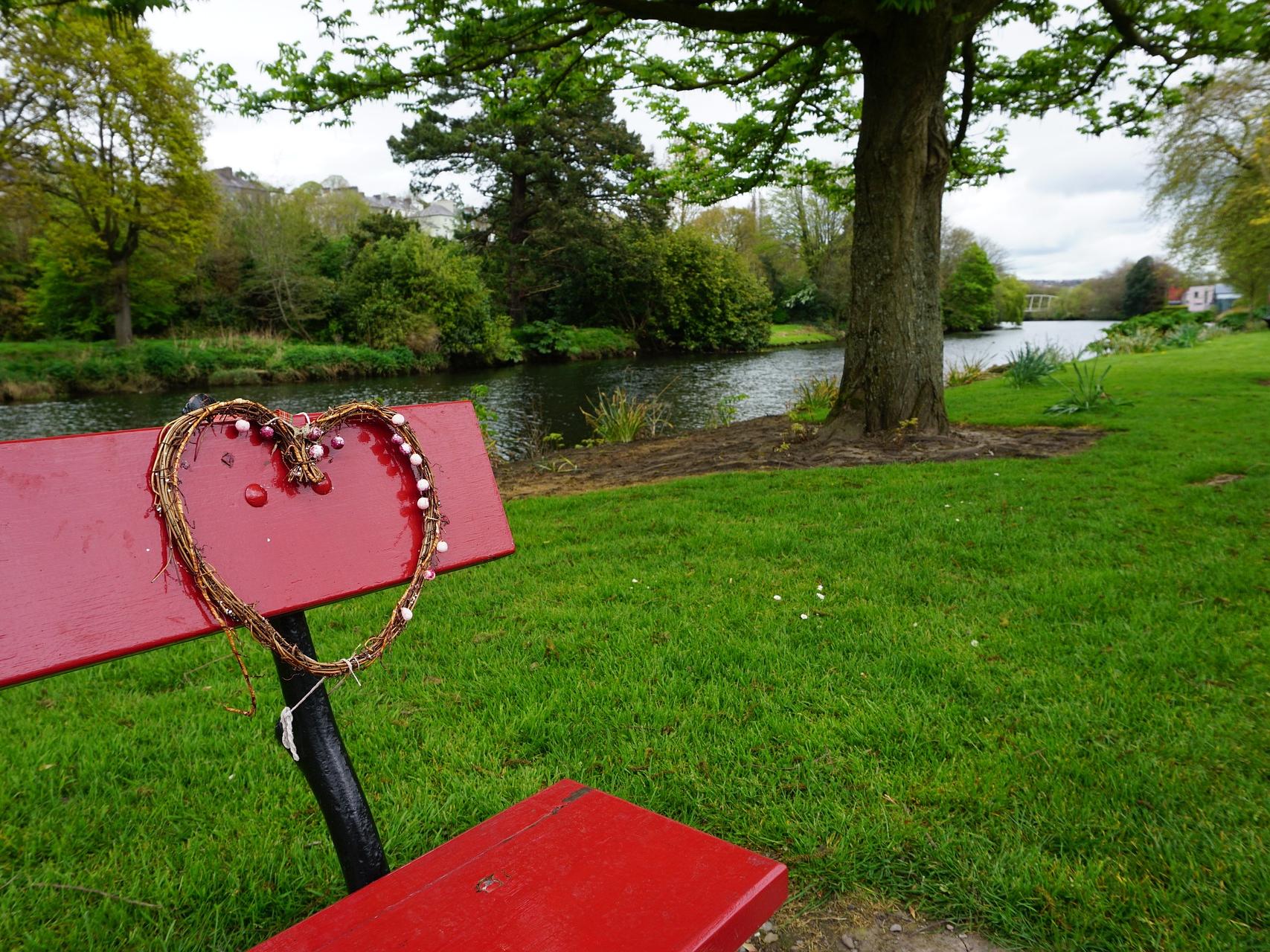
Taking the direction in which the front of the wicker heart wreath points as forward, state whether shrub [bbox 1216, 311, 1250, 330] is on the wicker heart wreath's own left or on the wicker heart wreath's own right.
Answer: on the wicker heart wreath's own left

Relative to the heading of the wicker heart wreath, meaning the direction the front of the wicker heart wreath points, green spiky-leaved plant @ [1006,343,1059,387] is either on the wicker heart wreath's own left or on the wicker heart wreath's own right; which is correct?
on the wicker heart wreath's own left

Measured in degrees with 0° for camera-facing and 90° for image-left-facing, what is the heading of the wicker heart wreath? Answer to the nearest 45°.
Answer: approximately 0°

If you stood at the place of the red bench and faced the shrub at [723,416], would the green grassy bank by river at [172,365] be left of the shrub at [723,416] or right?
left

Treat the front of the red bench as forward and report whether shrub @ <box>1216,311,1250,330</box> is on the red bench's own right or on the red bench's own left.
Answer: on the red bench's own left

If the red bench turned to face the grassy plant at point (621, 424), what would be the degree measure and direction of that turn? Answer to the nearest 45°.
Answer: approximately 135° to its left

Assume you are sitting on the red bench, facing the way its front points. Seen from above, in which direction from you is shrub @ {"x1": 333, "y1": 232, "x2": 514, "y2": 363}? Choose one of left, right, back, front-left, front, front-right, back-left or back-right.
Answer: back-left

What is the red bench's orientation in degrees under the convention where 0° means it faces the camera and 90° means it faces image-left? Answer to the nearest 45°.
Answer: approximately 315°

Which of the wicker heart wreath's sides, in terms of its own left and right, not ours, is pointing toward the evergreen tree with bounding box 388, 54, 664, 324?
back

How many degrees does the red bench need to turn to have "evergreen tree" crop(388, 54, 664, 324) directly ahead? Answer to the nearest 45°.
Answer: approximately 135° to its left

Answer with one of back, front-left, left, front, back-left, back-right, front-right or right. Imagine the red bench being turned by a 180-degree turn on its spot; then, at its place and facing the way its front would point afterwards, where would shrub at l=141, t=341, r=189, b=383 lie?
front-right

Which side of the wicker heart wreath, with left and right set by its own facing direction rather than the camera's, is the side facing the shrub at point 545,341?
back
